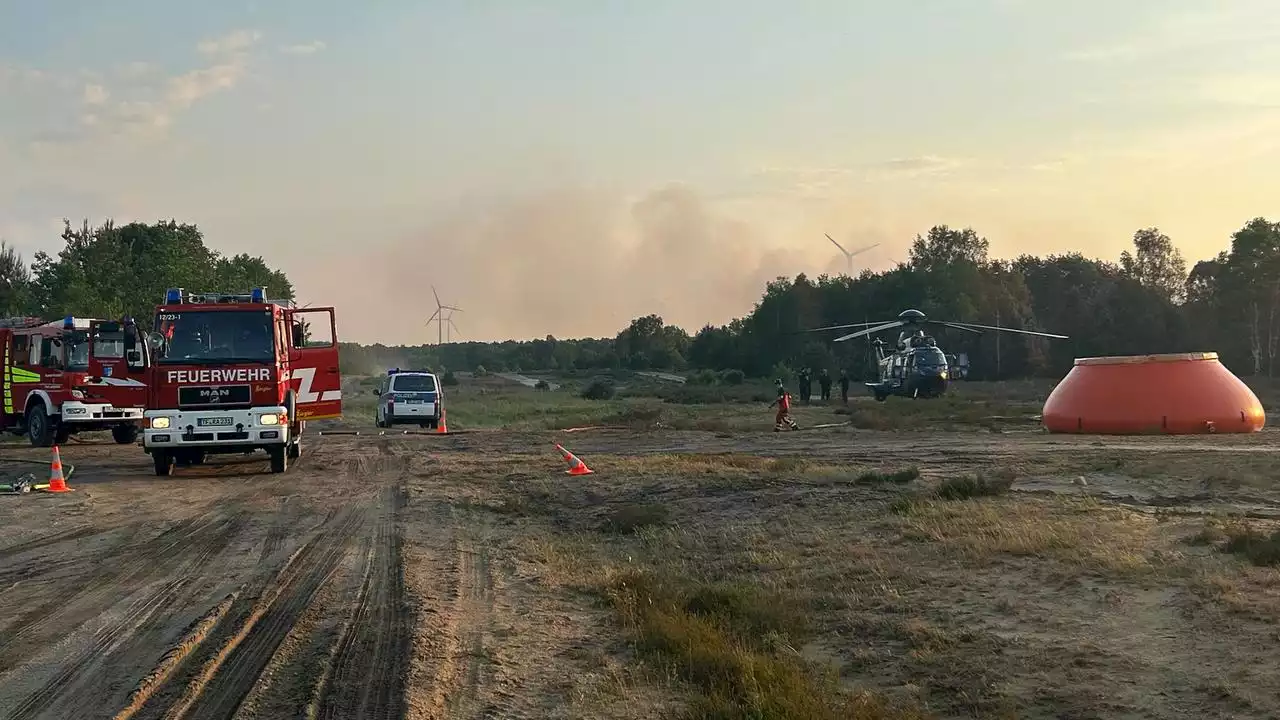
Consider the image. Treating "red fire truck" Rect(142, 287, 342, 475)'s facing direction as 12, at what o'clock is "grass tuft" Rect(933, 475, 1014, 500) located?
The grass tuft is roughly at 10 o'clock from the red fire truck.

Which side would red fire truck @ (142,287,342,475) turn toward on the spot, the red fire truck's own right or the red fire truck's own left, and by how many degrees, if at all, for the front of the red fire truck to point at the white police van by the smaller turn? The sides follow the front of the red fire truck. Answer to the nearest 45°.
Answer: approximately 180°

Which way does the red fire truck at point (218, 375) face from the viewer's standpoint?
toward the camera

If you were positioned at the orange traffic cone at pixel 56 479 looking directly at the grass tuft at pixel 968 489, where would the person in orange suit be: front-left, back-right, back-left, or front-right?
front-left

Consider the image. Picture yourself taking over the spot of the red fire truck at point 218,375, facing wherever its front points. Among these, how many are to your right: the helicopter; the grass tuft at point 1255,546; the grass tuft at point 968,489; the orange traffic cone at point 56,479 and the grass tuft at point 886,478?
1

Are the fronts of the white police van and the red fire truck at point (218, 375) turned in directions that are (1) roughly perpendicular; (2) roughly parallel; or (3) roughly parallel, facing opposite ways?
roughly parallel, facing opposite ways

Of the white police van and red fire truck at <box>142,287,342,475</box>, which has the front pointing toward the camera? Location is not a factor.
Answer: the red fire truck

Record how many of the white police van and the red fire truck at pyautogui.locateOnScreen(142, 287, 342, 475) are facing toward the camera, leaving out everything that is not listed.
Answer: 1

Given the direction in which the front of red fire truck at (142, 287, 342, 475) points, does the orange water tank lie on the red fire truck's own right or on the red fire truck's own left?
on the red fire truck's own left

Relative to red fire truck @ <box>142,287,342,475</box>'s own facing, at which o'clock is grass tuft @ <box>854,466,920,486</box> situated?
The grass tuft is roughly at 10 o'clock from the red fire truck.

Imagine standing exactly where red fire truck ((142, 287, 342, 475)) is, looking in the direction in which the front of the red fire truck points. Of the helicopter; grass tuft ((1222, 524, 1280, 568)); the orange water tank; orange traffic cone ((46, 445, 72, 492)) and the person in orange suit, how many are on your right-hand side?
1

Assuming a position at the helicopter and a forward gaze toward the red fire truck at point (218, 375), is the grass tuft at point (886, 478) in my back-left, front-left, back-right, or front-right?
front-left

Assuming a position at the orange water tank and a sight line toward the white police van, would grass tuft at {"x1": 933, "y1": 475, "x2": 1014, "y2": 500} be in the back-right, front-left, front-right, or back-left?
front-left

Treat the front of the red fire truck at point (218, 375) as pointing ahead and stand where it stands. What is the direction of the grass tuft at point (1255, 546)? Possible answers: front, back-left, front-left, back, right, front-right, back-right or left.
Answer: front-left

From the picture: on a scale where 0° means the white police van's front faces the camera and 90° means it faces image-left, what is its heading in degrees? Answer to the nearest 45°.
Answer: approximately 180°
